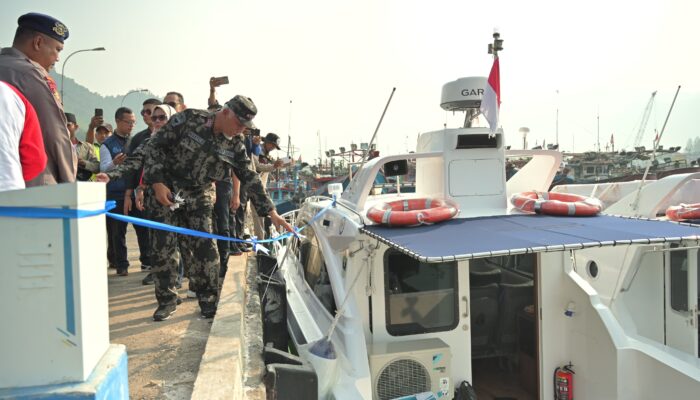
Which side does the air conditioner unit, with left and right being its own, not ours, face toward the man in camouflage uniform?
right

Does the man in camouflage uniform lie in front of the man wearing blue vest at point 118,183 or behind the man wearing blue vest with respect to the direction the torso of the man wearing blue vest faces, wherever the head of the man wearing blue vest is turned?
in front

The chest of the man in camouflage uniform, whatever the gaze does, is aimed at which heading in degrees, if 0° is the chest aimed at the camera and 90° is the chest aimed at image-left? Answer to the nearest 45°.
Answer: approximately 315°

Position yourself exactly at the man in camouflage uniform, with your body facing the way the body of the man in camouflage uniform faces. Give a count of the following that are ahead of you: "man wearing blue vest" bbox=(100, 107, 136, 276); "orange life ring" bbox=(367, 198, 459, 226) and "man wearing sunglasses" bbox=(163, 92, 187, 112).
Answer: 1

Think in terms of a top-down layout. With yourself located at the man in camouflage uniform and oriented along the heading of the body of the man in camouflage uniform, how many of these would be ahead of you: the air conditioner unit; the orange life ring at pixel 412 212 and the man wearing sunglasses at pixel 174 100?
2

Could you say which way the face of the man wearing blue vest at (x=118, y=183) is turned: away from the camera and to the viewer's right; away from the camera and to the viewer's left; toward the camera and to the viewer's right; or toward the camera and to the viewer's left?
toward the camera and to the viewer's right

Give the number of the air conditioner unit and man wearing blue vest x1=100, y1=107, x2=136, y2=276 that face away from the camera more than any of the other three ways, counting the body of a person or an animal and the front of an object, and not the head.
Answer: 0

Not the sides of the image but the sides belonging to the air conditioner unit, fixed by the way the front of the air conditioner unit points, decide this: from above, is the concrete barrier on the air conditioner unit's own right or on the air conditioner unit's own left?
on the air conditioner unit's own right

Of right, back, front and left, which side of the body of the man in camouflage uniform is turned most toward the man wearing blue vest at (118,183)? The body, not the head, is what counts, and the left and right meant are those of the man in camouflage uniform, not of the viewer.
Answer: back

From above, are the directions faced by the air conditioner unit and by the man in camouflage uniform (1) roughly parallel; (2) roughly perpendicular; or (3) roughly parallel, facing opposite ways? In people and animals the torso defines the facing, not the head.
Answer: roughly perpendicular
